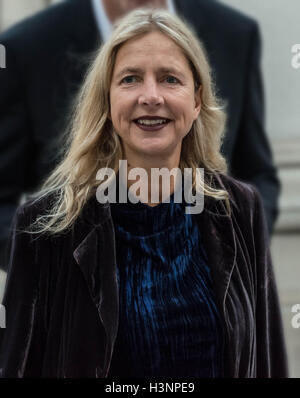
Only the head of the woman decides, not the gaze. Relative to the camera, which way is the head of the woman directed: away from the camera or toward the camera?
toward the camera

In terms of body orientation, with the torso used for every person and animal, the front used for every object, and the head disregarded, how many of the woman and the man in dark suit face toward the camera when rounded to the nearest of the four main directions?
2

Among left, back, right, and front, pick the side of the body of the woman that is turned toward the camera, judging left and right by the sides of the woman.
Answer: front

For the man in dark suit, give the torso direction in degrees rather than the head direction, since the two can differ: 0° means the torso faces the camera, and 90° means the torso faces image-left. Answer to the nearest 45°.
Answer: approximately 0°

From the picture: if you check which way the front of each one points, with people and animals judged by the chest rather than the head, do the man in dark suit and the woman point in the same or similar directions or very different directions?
same or similar directions
